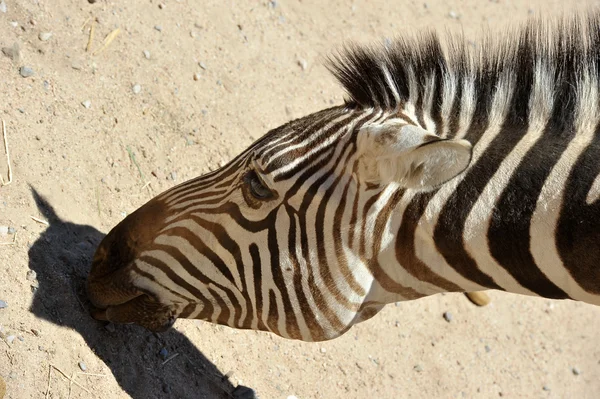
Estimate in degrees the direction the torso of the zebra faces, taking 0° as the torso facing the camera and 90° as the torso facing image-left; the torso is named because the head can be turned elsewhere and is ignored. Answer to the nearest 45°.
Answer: approximately 90°

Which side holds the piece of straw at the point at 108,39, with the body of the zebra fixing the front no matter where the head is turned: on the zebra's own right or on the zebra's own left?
on the zebra's own right

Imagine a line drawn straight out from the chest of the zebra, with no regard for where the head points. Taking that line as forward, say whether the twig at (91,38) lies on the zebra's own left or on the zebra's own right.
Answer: on the zebra's own right

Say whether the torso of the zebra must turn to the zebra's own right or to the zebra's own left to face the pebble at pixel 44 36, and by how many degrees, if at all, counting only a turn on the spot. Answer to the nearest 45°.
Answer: approximately 45° to the zebra's own right

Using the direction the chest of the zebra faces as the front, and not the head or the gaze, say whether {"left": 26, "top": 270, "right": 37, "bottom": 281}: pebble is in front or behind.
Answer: in front

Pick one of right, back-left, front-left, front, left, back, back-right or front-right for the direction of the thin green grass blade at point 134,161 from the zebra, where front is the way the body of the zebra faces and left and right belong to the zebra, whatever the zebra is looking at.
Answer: front-right

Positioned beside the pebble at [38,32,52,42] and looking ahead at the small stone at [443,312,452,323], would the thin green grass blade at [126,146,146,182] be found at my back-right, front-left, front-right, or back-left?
front-right

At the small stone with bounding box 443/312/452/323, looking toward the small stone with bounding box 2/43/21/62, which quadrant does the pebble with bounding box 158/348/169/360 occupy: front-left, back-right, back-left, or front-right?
front-left

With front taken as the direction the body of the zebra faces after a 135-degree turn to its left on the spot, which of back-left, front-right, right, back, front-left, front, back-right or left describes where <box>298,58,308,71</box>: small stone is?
back-left

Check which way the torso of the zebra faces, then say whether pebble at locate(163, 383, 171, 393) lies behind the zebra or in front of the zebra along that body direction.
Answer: in front

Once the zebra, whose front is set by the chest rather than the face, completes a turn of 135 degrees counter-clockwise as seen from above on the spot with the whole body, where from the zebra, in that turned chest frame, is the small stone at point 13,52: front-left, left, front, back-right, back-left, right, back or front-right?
back

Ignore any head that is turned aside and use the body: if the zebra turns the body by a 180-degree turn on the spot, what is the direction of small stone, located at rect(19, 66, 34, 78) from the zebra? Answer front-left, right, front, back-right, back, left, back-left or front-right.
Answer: back-left
